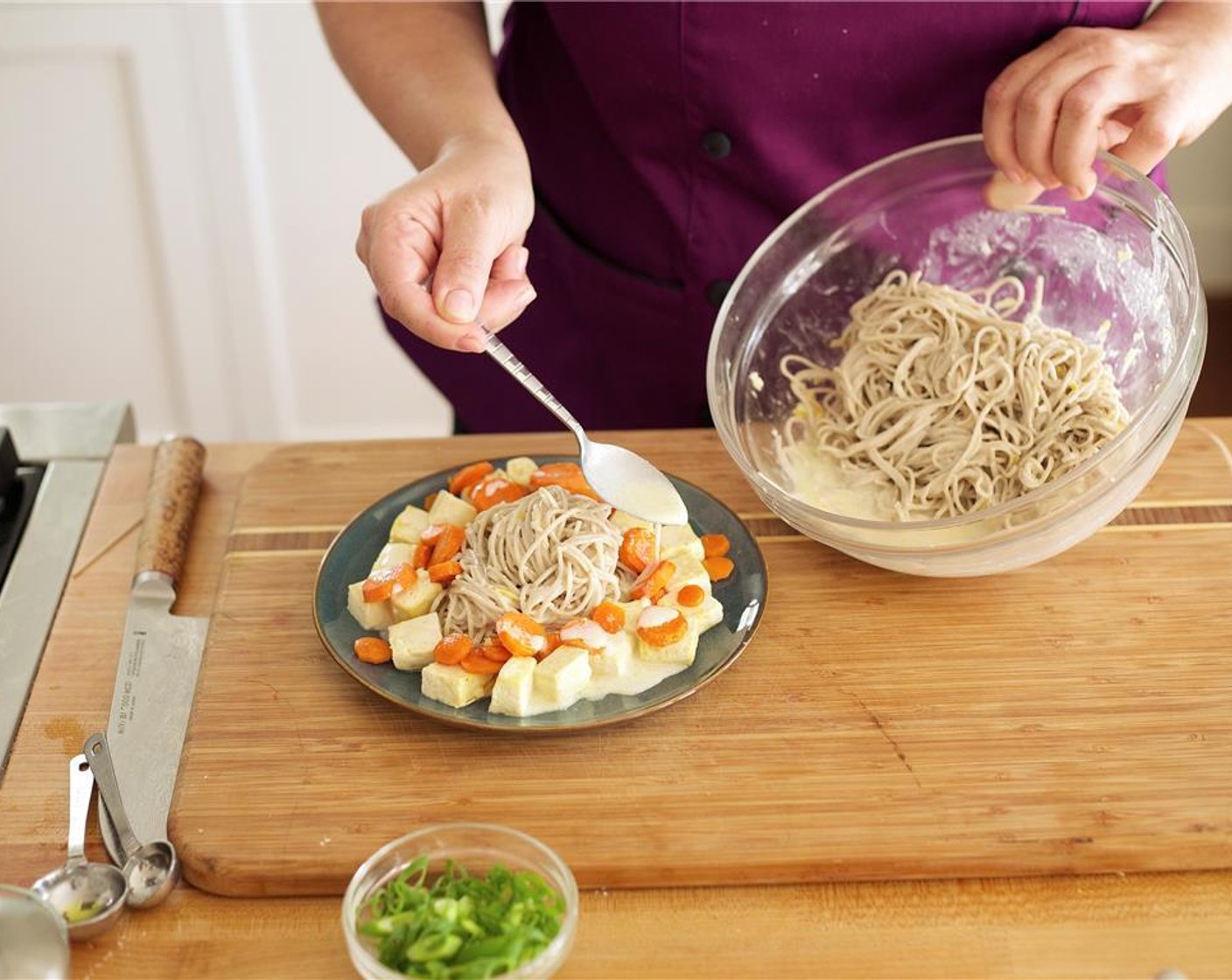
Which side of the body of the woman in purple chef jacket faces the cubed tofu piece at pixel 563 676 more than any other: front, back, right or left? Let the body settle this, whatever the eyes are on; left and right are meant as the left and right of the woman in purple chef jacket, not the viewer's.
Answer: front

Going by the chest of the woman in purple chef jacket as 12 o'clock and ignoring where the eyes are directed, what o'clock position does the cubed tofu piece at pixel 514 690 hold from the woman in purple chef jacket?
The cubed tofu piece is roughly at 12 o'clock from the woman in purple chef jacket.

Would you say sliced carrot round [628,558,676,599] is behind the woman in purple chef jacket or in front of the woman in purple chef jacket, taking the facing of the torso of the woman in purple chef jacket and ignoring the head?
in front

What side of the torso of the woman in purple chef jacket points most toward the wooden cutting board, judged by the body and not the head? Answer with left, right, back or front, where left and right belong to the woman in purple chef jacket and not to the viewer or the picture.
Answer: front

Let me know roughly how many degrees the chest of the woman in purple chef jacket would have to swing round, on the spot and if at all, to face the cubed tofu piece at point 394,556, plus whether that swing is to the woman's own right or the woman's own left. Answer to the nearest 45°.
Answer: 0° — they already face it

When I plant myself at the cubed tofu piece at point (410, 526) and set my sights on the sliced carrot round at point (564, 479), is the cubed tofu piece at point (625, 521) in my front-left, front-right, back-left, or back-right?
front-right

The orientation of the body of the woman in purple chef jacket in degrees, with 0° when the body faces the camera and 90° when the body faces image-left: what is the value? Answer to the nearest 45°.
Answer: approximately 0°

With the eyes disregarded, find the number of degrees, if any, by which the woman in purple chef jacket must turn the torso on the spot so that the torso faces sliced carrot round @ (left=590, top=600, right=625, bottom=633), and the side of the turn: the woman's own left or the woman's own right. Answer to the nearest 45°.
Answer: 0° — they already face it

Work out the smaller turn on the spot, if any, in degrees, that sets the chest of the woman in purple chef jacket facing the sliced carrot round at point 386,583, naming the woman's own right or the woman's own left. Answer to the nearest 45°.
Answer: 0° — they already face it

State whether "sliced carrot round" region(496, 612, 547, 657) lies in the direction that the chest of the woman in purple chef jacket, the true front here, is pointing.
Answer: yes

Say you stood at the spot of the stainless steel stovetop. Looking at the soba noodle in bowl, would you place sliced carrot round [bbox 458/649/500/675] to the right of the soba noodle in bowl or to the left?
right

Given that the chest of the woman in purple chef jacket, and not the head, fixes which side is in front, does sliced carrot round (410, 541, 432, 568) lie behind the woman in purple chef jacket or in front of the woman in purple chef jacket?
in front

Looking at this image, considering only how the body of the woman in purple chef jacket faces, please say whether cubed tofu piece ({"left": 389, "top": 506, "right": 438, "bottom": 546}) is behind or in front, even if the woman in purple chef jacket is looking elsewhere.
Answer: in front

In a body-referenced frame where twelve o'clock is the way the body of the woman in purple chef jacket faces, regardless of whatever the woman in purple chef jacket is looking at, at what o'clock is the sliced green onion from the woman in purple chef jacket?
The sliced green onion is roughly at 12 o'clock from the woman in purple chef jacket.

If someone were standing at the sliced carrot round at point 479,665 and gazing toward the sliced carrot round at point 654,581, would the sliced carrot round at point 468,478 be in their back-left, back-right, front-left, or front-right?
front-left

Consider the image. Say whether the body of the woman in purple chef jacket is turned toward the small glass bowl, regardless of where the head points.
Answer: yes
